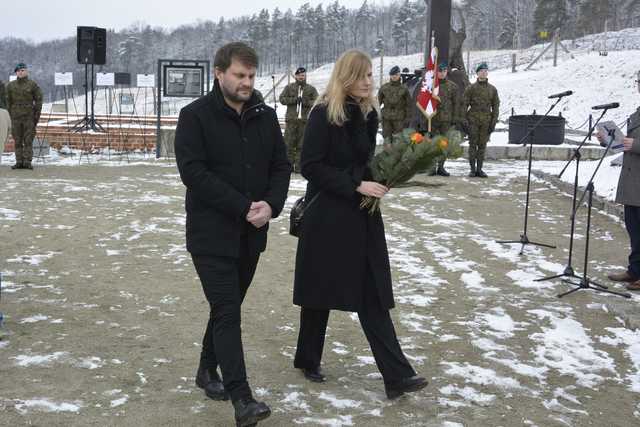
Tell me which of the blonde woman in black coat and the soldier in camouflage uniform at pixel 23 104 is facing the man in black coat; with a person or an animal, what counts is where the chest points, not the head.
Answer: the soldier in camouflage uniform

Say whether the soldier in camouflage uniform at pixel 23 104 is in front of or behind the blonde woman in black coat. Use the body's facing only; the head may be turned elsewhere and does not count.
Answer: behind

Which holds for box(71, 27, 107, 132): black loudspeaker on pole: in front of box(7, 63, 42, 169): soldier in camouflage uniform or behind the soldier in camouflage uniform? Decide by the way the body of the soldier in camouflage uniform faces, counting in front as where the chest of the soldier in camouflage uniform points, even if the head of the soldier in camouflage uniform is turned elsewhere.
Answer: behind

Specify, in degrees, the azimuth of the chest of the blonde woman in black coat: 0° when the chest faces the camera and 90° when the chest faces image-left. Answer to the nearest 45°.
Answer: approximately 315°

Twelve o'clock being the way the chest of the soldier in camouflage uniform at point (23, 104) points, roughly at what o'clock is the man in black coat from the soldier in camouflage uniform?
The man in black coat is roughly at 12 o'clock from the soldier in camouflage uniform.

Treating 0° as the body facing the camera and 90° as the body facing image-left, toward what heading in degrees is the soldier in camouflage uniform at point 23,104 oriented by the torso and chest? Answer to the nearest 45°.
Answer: approximately 0°

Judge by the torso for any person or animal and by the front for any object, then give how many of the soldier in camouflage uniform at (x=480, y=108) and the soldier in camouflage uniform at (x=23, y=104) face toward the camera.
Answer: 2

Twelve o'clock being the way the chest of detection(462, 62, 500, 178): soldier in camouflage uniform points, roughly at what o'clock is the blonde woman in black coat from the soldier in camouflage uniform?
The blonde woman in black coat is roughly at 12 o'clock from the soldier in camouflage uniform.

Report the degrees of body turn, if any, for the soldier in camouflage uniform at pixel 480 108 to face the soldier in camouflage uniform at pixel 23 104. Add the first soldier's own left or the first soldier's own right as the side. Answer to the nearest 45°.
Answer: approximately 90° to the first soldier's own right

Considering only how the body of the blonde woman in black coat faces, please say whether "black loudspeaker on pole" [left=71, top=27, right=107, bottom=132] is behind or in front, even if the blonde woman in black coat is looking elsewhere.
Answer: behind

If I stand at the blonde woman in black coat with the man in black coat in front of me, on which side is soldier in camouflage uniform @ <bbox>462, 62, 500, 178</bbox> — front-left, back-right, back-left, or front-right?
back-right
